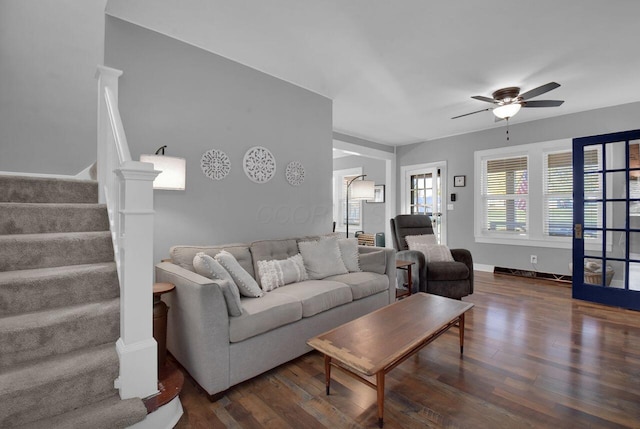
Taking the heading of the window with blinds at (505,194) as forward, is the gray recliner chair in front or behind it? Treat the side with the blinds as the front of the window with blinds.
in front

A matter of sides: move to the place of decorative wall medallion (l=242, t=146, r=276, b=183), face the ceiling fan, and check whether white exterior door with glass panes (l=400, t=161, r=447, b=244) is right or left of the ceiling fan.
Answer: left

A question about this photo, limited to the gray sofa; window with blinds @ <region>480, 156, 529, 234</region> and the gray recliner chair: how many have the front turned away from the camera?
0

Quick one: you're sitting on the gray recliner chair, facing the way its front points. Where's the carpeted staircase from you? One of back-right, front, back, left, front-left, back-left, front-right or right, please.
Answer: right

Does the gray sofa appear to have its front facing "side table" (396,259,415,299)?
no

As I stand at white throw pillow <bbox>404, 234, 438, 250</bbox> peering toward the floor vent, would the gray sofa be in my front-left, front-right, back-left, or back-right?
back-right

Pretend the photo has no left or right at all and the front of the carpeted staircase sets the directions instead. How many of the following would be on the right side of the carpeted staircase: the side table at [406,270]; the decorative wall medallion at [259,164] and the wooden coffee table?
0

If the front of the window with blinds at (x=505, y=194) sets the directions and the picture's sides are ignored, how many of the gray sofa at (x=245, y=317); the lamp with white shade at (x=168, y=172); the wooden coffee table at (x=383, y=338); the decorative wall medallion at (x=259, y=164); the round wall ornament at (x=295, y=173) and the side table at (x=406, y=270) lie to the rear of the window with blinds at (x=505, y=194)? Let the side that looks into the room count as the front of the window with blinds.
0

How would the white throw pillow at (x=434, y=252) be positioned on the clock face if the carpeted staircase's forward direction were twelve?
The white throw pillow is roughly at 9 o'clock from the carpeted staircase.

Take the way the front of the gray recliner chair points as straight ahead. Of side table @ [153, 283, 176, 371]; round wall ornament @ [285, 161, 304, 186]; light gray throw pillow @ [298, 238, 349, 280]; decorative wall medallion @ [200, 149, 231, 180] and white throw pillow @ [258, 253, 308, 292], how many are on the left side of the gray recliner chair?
0

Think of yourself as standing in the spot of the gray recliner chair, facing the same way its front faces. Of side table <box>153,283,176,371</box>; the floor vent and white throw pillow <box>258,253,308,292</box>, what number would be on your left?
1

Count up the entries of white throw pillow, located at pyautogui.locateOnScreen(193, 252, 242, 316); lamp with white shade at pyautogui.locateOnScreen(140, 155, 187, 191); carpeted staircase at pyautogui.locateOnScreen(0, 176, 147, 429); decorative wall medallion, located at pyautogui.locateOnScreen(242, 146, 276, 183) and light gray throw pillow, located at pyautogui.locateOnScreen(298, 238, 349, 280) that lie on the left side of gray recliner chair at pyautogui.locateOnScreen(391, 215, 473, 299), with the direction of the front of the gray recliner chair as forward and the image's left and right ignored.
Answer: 0

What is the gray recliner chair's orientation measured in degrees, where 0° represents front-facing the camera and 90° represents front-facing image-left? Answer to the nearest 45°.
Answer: approximately 315°

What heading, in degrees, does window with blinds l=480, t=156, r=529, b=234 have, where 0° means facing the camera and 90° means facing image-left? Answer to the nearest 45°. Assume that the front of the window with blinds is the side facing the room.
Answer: approximately 45°

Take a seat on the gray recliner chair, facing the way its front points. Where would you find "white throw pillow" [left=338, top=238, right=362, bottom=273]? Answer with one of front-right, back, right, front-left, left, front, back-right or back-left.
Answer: right

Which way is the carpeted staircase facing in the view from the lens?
facing the viewer

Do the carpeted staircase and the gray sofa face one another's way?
no
